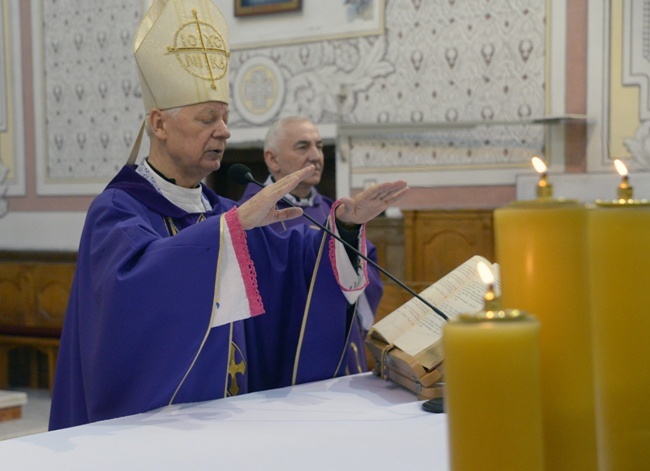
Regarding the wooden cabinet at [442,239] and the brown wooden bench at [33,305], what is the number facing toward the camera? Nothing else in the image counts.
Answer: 2

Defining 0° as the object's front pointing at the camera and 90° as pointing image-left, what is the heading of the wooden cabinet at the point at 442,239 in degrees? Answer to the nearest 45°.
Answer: approximately 0°

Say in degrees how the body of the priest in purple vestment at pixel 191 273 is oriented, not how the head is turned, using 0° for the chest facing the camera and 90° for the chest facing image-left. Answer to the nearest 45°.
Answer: approximately 315°

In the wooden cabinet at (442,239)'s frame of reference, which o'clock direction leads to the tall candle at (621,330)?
The tall candle is roughly at 12 o'clock from the wooden cabinet.

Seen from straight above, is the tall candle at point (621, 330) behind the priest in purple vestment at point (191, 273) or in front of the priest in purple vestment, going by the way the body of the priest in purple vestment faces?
in front

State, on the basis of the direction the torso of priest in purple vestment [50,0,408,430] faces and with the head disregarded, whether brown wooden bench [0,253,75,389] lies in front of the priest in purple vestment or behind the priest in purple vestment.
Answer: behind

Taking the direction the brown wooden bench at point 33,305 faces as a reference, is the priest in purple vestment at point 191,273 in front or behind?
in front

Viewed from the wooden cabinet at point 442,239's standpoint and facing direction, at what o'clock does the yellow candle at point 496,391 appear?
The yellow candle is roughly at 12 o'clock from the wooden cabinet.
